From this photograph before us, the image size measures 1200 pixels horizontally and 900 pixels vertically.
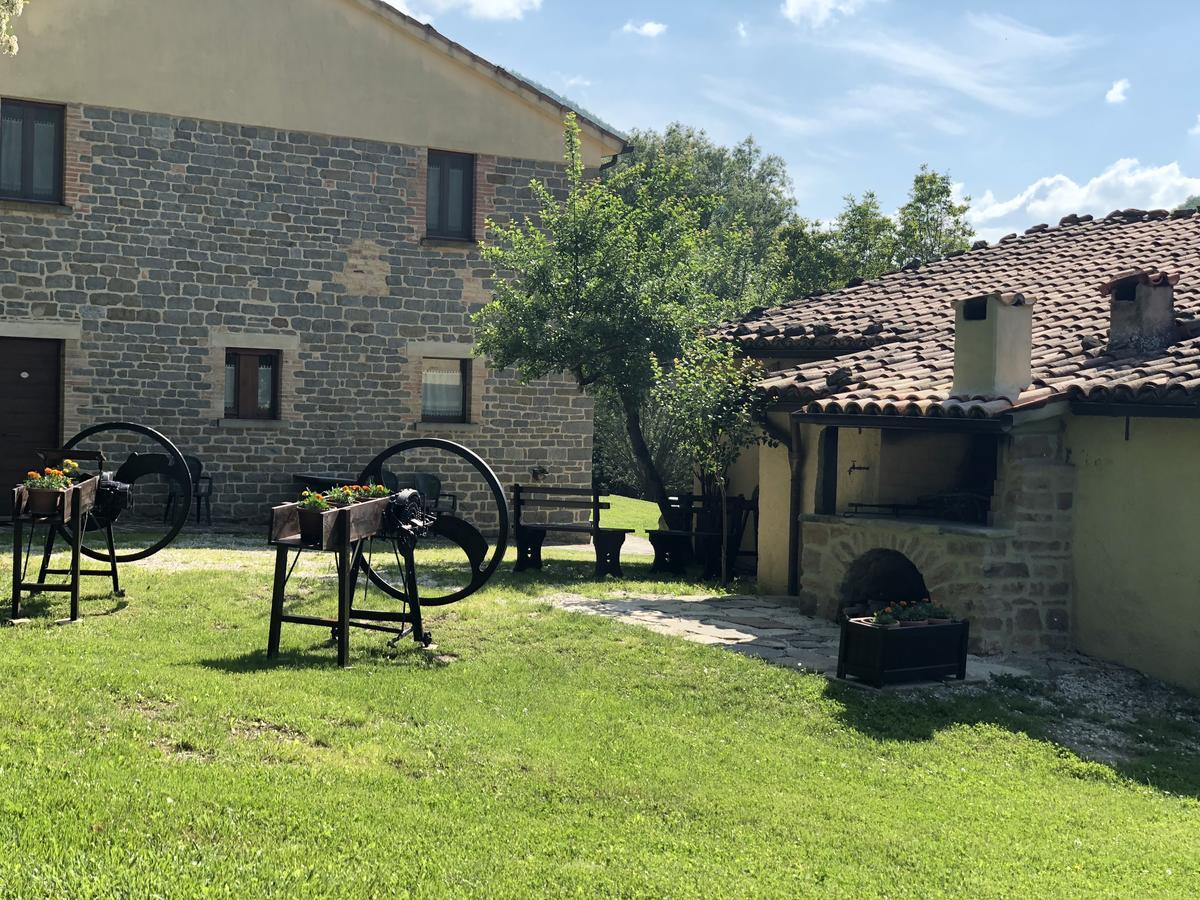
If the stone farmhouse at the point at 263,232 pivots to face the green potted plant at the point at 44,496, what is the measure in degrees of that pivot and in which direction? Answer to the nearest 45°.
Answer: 0° — it already faces it

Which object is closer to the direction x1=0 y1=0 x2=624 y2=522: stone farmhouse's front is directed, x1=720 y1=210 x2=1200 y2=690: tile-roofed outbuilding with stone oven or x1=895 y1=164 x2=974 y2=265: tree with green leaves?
the tile-roofed outbuilding with stone oven

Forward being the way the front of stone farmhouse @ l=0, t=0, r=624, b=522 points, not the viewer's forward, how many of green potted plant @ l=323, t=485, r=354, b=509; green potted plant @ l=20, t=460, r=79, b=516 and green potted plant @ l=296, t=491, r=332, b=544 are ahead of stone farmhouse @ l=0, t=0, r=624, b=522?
3

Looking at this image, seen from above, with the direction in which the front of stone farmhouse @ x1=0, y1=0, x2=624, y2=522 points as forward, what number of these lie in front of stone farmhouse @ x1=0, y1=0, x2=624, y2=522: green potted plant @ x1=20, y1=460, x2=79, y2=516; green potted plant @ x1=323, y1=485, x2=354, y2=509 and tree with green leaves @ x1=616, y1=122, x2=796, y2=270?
2

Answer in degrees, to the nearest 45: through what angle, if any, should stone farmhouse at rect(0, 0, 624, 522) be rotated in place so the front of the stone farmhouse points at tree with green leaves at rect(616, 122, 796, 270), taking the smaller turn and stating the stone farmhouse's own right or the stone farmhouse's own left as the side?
approximately 135° to the stone farmhouse's own left

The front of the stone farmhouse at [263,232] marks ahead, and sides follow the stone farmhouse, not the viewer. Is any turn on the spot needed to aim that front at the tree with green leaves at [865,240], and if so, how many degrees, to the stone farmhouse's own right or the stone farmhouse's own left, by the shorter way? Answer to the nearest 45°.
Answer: approximately 135° to the stone farmhouse's own left

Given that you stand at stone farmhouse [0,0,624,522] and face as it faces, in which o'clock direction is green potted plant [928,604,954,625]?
The green potted plant is roughly at 11 o'clock from the stone farmhouse.

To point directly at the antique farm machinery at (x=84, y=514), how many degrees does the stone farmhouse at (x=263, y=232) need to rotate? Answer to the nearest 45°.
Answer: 0° — it already faces it

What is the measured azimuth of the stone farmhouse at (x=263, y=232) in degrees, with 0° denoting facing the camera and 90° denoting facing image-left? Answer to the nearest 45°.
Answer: approximately 0°

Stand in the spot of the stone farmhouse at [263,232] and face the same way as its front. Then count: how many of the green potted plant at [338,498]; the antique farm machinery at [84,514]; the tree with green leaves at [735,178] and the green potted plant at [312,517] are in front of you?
3

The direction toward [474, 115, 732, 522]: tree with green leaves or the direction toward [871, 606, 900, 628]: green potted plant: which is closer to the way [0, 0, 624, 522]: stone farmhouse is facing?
the green potted plant
